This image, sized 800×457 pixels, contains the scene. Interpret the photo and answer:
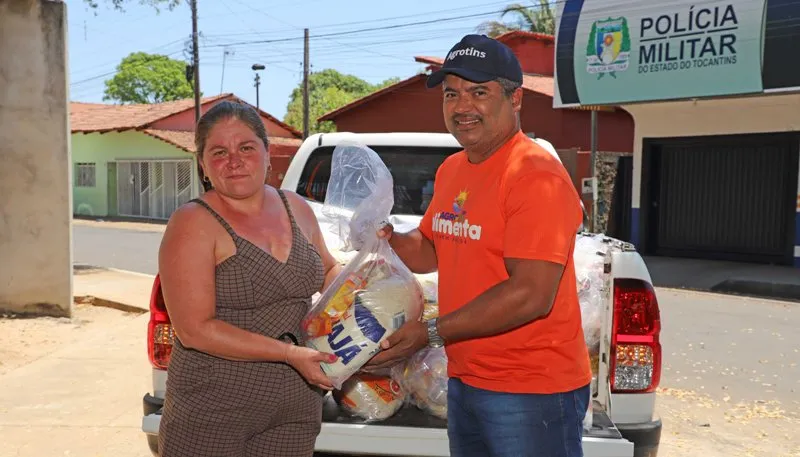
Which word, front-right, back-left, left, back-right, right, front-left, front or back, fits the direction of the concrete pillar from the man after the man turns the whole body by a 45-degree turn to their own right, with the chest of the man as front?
front-right

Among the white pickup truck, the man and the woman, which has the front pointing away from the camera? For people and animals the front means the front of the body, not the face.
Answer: the white pickup truck

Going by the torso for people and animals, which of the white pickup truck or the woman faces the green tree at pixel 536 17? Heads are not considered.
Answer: the white pickup truck

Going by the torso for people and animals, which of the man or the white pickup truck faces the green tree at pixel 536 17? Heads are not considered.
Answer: the white pickup truck

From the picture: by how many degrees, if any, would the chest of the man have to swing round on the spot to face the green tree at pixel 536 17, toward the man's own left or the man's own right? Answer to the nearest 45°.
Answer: approximately 135° to the man's own right

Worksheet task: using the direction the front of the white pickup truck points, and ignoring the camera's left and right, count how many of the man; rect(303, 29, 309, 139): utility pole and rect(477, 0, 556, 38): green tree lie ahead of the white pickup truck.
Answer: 2

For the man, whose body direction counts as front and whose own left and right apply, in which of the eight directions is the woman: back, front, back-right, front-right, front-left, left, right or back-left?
front-right

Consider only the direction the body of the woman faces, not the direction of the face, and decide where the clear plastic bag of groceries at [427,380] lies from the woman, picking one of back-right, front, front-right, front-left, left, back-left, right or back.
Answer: left

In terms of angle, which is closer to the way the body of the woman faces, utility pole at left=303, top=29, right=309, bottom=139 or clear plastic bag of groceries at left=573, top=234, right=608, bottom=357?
the clear plastic bag of groceries

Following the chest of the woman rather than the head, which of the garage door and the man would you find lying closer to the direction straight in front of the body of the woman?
the man

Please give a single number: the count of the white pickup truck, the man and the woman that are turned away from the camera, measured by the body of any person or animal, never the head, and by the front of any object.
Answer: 1

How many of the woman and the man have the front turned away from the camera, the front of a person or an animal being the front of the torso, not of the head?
0

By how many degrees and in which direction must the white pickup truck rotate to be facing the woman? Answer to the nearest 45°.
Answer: approximately 135° to its left

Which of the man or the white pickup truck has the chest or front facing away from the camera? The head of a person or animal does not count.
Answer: the white pickup truck

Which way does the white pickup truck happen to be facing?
away from the camera
